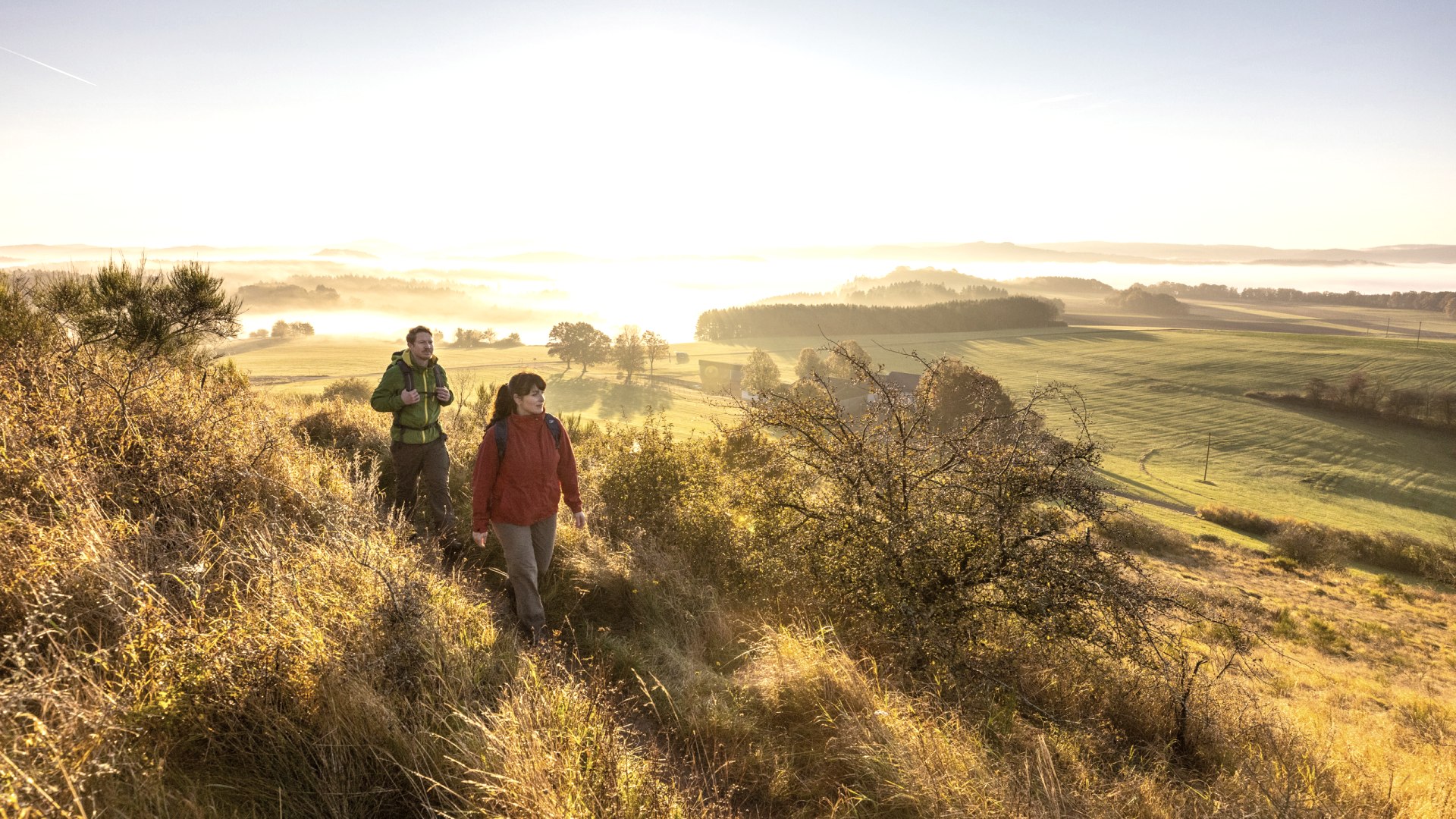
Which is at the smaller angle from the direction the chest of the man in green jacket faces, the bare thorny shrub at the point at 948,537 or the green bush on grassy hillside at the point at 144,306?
the bare thorny shrub

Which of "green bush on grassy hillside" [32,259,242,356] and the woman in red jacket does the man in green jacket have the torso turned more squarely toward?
the woman in red jacket

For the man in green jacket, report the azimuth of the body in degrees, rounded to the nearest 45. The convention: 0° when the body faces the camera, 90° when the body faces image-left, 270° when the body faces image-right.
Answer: approximately 315°

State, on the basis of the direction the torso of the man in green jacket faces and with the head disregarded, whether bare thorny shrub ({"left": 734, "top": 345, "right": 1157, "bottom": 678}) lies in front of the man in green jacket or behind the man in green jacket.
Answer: in front

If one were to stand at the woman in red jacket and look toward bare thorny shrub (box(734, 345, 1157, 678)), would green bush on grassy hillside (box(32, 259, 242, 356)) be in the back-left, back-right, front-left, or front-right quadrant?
back-left

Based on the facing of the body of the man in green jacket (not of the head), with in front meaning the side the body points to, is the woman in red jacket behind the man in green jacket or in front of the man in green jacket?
in front
